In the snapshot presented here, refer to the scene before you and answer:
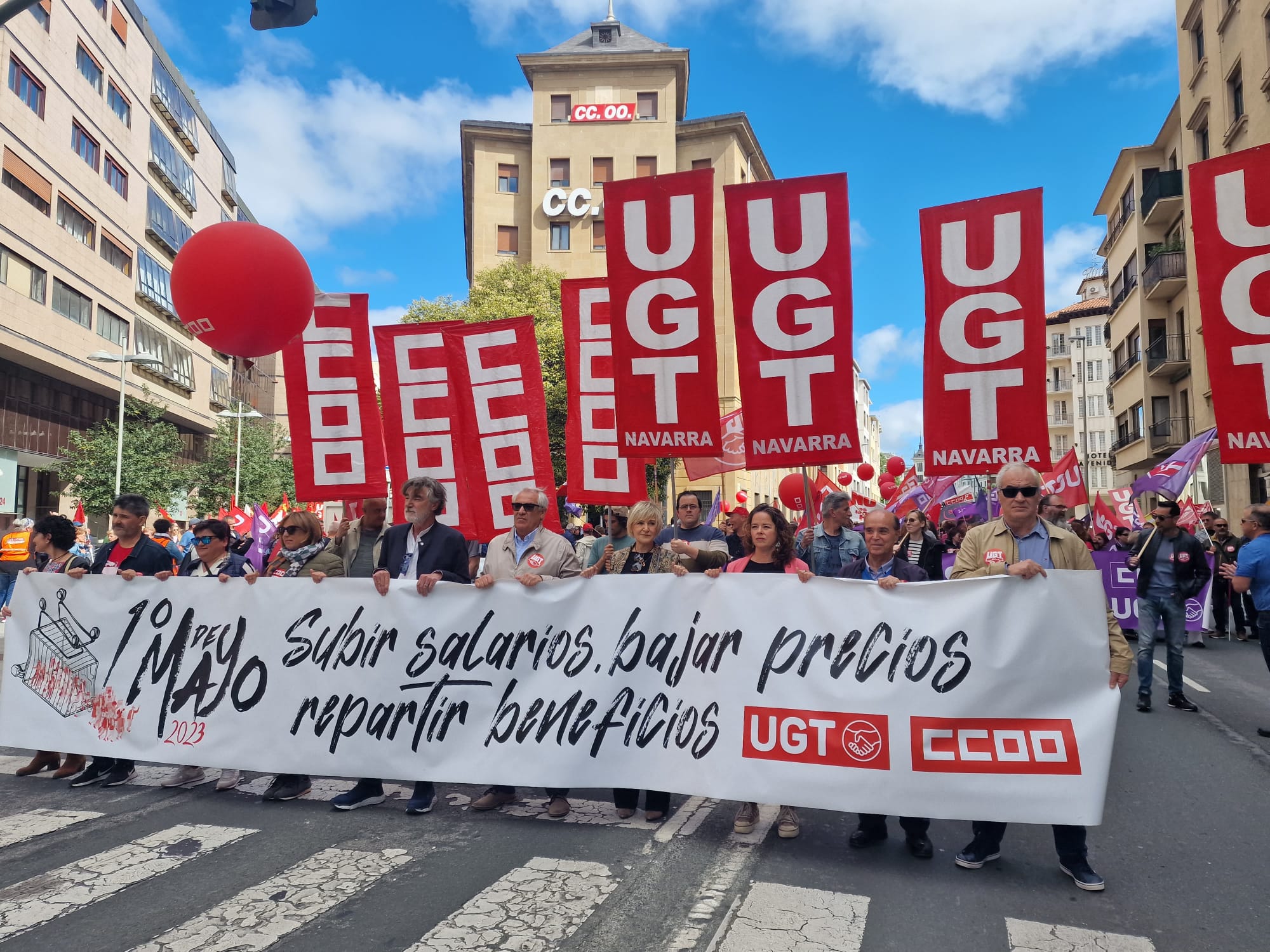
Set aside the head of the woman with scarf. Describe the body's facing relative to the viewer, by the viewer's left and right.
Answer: facing the viewer and to the left of the viewer

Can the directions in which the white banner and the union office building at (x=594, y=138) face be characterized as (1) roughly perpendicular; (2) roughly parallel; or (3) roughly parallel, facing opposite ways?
roughly parallel

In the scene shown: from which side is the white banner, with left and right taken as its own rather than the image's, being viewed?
front

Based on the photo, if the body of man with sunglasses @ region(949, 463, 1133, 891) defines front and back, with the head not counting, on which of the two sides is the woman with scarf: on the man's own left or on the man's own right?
on the man's own right

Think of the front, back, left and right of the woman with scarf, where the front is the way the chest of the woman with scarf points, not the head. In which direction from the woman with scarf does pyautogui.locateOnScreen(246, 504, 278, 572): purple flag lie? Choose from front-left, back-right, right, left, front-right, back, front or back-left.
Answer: back-right

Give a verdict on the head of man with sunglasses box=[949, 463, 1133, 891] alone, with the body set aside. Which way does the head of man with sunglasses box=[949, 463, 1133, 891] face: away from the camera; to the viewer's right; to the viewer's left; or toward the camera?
toward the camera

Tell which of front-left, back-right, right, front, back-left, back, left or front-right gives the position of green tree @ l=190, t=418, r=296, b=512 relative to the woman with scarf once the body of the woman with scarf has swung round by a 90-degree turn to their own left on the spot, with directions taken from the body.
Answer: back-left

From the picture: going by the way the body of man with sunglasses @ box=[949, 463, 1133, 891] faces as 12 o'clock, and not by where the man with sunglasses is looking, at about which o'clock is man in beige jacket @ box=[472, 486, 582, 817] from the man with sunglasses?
The man in beige jacket is roughly at 3 o'clock from the man with sunglasses.

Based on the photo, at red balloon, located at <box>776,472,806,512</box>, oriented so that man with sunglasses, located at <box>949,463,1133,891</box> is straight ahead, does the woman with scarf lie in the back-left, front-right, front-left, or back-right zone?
front-right

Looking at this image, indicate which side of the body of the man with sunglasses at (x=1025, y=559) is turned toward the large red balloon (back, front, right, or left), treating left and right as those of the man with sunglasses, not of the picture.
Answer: right

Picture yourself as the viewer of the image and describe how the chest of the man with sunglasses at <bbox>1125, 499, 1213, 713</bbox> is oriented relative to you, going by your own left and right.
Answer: facing the viewer

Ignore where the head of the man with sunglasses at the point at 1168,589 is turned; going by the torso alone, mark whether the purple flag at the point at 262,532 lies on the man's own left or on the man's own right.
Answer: on the man's own right

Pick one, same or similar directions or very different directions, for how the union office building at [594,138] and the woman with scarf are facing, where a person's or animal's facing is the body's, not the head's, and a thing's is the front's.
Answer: same or similar directions

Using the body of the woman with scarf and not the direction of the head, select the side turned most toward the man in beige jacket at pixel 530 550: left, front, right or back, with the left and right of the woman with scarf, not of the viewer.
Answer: left

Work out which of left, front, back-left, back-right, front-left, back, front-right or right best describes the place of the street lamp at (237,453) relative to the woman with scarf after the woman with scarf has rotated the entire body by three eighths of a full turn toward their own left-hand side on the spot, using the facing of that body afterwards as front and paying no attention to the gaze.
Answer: left

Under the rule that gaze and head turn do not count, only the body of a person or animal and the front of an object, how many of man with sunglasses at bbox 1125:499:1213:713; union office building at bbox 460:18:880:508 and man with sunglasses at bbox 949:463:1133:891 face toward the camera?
3

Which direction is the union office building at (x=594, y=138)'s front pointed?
toward the camera

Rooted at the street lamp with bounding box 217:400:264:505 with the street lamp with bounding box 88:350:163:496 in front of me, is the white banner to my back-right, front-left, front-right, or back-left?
front-left
